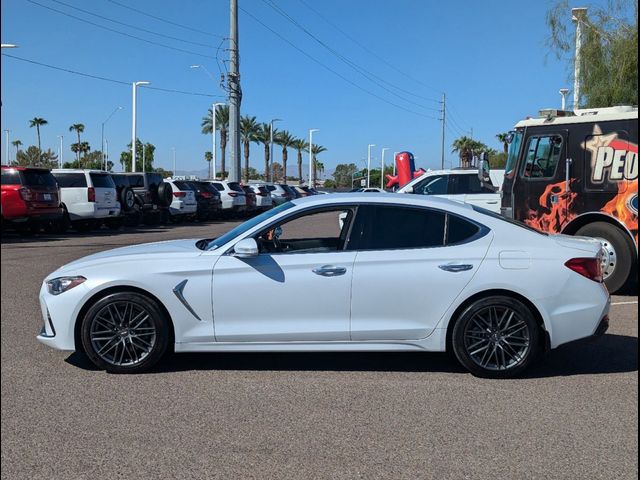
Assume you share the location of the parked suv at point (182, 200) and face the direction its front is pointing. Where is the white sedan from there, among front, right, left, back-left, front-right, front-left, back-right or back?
back-left

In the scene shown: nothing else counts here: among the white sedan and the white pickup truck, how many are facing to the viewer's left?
2

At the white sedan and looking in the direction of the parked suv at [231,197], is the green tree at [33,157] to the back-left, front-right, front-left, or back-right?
front-left

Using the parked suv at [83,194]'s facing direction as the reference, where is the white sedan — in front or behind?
behind

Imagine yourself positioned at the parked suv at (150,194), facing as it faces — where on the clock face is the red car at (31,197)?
The red car is roughly at 8 o'clock from the parked suv.

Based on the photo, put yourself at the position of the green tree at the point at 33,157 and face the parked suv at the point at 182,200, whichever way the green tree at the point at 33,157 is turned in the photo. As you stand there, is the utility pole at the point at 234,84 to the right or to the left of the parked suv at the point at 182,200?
left

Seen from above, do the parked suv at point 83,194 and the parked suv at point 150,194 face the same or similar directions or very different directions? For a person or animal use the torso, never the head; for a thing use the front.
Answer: same or similar directions

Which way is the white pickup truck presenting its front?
to the viewer's left

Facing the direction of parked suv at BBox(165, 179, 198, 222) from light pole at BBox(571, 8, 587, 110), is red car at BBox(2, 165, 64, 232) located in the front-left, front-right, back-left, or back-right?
front-left

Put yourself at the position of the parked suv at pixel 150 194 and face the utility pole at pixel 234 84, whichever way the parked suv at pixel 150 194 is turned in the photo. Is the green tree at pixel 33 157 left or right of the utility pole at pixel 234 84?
left

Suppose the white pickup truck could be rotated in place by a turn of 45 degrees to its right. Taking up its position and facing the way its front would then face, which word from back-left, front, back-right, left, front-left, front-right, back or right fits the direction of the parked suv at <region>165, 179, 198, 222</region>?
front

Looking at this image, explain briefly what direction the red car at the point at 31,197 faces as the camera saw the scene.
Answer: facing away from the viewer and to the left of the viewer

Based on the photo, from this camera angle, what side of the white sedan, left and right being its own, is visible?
left

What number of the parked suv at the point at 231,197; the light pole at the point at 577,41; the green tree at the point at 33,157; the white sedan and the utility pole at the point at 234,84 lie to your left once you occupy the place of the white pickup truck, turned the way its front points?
1

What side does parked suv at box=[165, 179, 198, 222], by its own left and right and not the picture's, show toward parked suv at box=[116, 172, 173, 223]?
left
